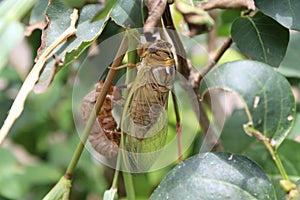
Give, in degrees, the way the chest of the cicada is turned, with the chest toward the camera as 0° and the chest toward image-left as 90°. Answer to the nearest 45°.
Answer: approximately 180°
